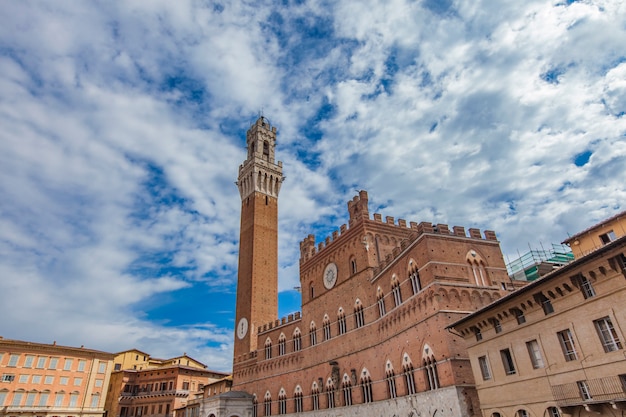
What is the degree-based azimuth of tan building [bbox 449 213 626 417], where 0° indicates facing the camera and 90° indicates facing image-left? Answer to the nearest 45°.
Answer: approximately 45°

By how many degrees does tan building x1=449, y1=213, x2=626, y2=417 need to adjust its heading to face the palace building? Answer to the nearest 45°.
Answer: approximately 90° to its right

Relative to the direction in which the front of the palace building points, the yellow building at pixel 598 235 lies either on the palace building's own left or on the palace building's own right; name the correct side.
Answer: on the palace building's own left

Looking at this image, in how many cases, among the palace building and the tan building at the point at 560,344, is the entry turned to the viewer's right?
0

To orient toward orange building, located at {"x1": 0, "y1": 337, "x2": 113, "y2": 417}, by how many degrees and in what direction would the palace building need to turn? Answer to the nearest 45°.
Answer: approximately 90° to its right

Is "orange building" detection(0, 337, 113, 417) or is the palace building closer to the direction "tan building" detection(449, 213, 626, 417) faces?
the orange building

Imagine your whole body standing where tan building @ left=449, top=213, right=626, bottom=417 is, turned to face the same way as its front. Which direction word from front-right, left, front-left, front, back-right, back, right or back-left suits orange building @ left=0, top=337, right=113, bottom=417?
front-right

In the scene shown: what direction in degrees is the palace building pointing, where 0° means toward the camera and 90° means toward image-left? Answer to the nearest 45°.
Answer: approximately 45°
